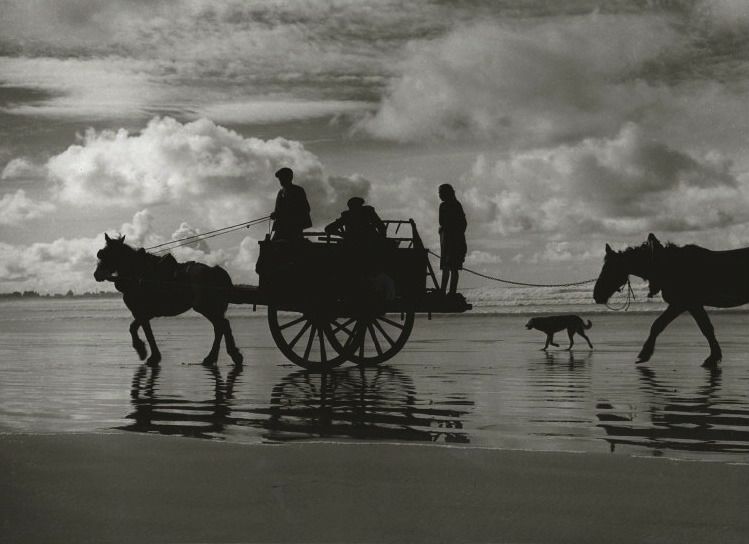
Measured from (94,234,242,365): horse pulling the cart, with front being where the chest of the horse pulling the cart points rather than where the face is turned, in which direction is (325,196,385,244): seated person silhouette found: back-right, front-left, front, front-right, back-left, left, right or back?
back-left

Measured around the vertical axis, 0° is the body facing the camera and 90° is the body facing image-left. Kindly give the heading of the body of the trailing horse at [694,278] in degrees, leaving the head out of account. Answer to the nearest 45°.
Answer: approximately 90°

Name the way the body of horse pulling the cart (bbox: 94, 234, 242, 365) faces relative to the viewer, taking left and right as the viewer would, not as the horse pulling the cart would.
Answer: facing to the left of the viewer
